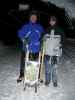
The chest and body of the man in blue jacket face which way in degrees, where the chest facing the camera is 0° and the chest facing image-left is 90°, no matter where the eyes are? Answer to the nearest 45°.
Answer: approximately 0°
